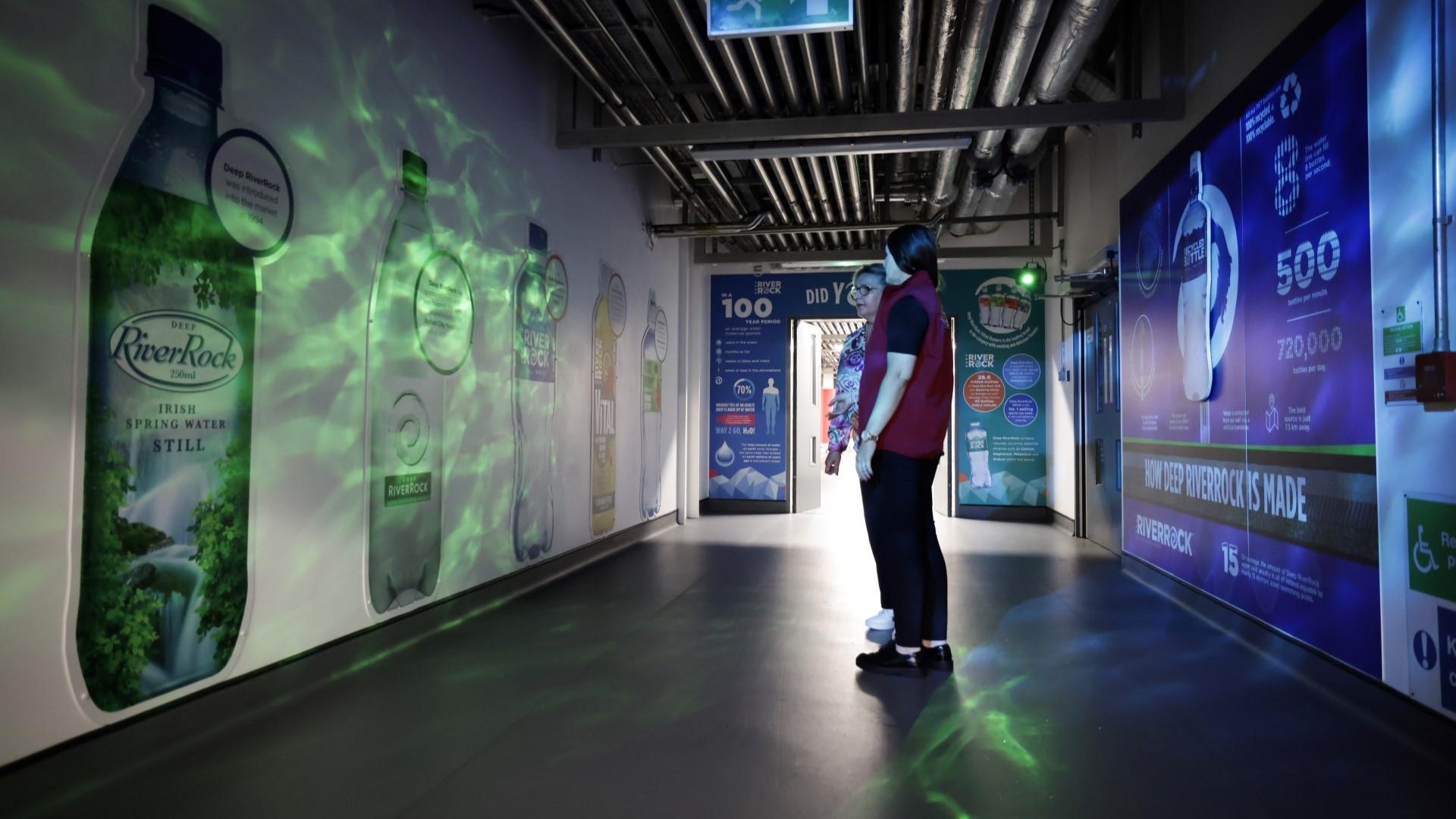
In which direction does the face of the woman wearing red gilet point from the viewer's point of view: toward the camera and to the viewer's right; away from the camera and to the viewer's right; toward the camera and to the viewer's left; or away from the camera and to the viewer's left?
away from the camera and to the viewer's left

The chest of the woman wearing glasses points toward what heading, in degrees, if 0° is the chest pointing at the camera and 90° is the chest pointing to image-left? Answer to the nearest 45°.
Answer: approximately 45°

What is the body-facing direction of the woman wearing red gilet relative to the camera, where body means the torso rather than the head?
to the viewer's left
